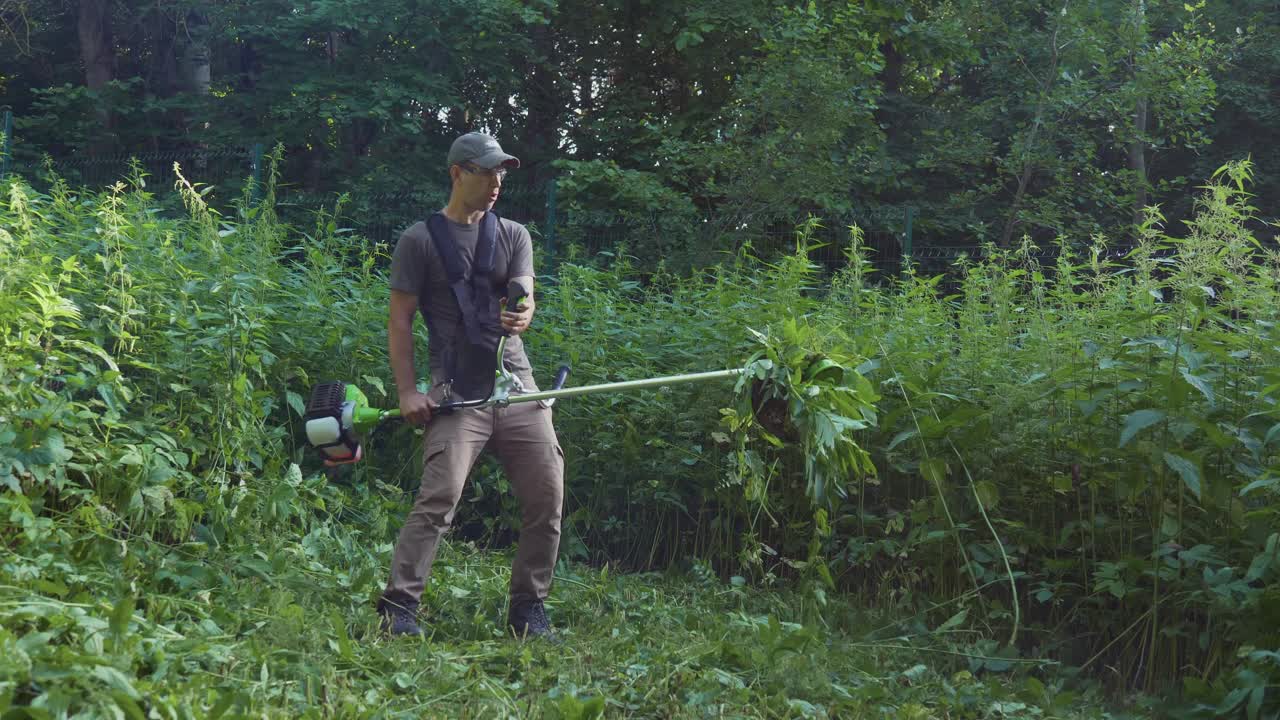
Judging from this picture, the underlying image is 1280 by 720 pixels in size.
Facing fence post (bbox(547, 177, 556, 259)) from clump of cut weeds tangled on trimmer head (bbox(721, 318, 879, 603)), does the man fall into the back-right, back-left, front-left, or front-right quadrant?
front-left

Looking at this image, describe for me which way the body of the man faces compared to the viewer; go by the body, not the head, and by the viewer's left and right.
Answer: facing the viewer and to the right of the viewer

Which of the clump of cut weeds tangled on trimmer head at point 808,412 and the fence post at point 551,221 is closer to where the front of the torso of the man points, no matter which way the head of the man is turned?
the clump of cut weeds tangled on trimmer head

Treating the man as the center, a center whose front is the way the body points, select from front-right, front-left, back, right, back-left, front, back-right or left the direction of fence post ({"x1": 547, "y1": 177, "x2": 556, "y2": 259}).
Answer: back-left

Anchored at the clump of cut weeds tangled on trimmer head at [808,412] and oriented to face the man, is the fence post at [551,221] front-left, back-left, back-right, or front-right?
front-right

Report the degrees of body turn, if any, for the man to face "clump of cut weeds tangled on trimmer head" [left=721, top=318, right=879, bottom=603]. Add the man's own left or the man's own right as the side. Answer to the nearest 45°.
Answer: approximately 45° to the man's own left
